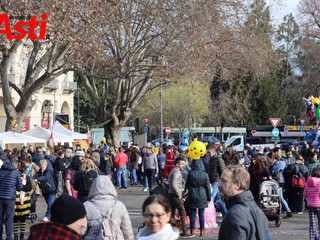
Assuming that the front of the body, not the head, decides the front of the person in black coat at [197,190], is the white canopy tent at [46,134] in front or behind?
in front

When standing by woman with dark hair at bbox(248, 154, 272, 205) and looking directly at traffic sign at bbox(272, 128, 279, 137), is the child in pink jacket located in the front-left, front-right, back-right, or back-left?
back-right

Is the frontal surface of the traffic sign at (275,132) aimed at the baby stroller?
yes

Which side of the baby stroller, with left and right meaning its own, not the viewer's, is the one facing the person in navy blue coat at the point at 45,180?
right

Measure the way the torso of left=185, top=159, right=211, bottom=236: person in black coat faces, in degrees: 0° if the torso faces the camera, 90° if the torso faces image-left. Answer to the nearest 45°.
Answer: approximately 180°

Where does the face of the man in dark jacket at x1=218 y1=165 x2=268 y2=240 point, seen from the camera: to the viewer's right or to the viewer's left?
to the viewer's left

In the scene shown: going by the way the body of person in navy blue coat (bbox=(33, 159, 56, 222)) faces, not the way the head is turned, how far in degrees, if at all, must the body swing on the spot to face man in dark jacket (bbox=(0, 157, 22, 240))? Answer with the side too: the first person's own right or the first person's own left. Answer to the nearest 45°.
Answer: approximately 45° to the first person's own left

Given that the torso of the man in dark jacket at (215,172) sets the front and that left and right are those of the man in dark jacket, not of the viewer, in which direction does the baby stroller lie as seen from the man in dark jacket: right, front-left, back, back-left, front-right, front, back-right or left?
back-left
